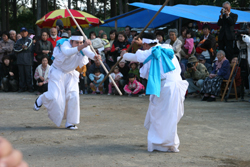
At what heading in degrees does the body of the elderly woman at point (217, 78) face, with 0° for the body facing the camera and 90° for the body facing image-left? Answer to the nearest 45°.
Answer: approximately 45°

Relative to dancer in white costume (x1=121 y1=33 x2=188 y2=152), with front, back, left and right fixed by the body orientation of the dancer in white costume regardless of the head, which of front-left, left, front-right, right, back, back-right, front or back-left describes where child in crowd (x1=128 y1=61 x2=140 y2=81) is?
front-right

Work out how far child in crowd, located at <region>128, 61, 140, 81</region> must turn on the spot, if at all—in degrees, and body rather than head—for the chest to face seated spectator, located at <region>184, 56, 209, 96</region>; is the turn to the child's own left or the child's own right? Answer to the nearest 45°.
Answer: approximately 45° to the child's own left

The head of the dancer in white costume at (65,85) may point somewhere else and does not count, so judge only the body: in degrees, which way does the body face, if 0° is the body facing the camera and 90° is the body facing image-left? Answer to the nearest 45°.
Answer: approximately 315°

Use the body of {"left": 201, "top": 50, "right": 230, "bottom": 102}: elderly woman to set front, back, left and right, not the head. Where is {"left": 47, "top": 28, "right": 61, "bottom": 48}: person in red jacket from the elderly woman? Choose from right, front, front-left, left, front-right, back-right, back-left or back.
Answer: front-right

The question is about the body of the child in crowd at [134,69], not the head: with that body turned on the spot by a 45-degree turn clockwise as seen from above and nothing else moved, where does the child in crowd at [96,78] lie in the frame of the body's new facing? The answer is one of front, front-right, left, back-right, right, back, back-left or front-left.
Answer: front-right

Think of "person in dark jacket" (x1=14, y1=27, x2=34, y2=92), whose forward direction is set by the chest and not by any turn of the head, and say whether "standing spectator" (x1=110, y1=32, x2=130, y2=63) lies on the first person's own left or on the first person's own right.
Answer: on the first person's own left
